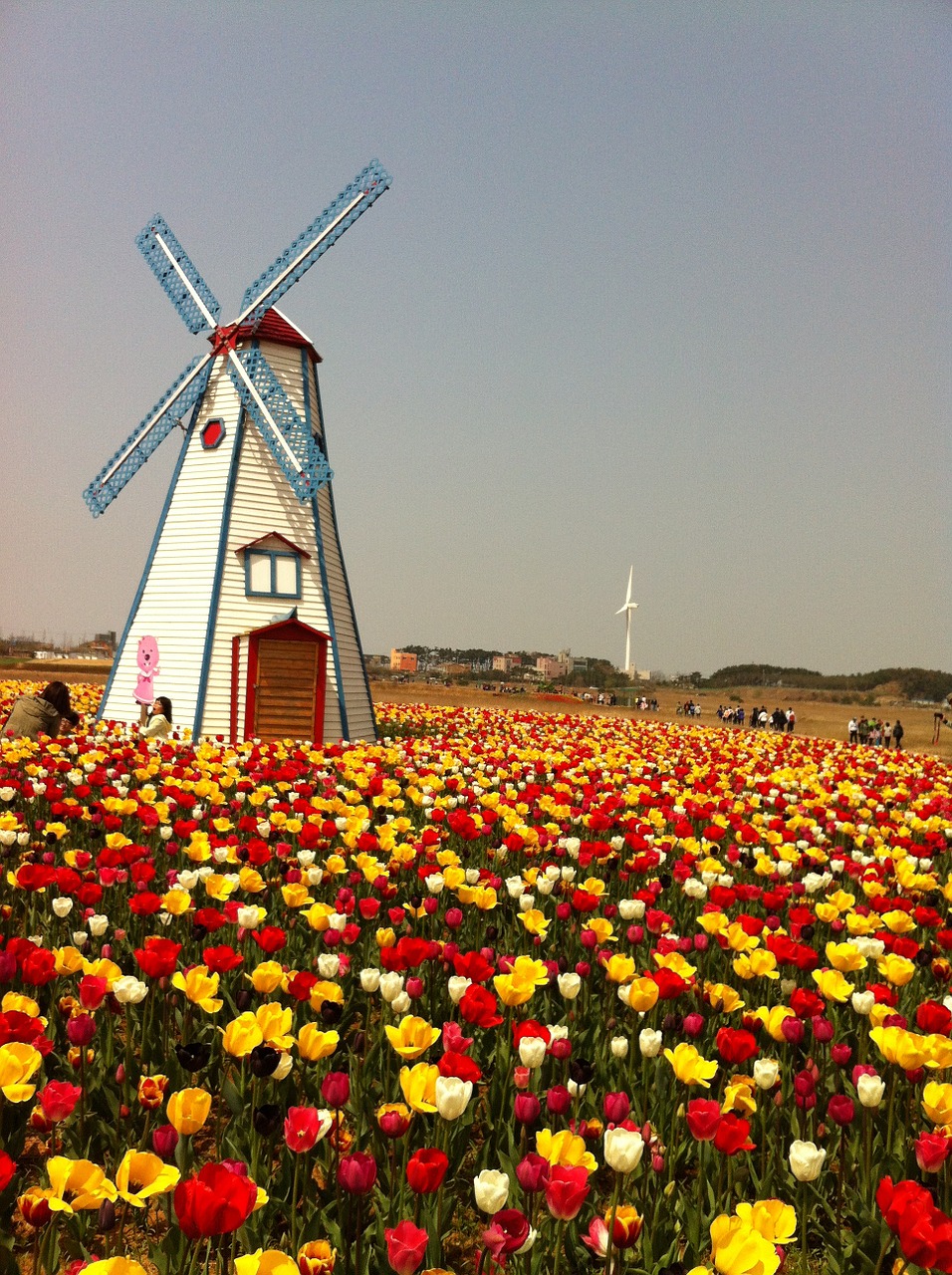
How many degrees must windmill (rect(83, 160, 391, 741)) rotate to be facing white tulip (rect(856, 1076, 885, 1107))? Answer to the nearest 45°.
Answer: approximately 45° to its left

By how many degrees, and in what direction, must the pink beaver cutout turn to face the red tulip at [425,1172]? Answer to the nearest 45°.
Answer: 0° — it already faces it

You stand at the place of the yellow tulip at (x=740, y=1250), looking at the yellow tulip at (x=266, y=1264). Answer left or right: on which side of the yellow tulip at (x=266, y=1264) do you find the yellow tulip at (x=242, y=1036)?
right

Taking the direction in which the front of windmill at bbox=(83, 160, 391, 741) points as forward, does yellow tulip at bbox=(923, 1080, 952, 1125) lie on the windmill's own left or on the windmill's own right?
on the windmill's own left

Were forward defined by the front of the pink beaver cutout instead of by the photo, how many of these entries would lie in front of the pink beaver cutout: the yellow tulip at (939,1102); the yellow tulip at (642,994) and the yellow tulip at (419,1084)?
3

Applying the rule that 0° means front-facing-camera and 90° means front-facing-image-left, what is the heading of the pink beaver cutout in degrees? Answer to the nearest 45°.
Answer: approximately 0°

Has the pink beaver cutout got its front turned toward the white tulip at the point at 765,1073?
yes

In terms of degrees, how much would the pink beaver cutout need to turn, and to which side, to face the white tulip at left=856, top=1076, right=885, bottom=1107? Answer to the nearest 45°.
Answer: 0° — it already faces it

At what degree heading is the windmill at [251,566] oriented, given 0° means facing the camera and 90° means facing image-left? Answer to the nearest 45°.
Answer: approximately 45°

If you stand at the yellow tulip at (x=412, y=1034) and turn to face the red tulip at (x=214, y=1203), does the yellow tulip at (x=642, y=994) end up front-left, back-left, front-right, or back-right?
back-left

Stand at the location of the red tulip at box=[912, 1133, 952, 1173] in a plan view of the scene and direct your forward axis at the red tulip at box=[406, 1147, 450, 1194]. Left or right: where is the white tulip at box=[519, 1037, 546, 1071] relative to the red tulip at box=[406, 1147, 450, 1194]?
right
